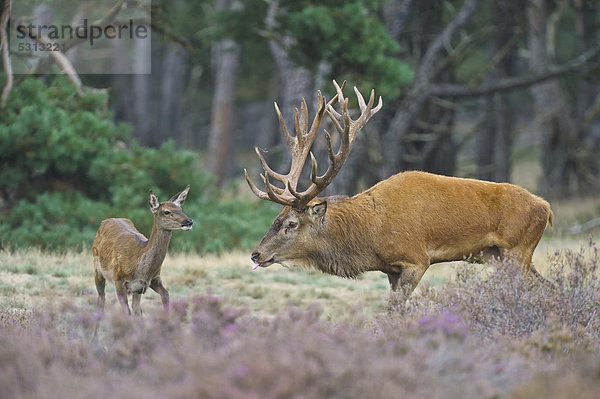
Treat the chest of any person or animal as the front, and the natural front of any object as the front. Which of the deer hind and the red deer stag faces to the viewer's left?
the red deer stag

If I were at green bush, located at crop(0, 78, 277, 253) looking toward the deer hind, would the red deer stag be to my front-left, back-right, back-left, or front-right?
front-left

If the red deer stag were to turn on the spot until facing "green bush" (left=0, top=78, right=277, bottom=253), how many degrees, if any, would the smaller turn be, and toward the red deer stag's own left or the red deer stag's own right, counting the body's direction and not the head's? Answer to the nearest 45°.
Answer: approximately 45° to the red deer stag's own right

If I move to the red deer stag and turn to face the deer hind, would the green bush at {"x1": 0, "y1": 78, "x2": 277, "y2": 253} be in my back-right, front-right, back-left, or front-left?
front-right

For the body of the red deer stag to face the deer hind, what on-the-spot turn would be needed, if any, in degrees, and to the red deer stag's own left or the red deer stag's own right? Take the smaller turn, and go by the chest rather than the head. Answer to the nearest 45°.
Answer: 0° — it already faces it

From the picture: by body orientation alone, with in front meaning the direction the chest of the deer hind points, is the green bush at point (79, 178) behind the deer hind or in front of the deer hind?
behind

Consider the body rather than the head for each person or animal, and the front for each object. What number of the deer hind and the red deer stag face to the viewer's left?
1

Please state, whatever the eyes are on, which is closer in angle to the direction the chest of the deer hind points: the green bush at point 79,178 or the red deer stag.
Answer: the red deer stag

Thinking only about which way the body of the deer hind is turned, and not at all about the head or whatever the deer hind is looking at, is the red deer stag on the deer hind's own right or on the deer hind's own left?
on the deer hind's own left

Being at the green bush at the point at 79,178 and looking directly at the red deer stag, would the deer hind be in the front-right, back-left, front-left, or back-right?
front-right

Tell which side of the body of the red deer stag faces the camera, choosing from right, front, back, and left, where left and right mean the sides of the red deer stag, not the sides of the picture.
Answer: left

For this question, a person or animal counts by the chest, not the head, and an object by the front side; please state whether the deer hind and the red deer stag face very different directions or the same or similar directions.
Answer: very different directions
